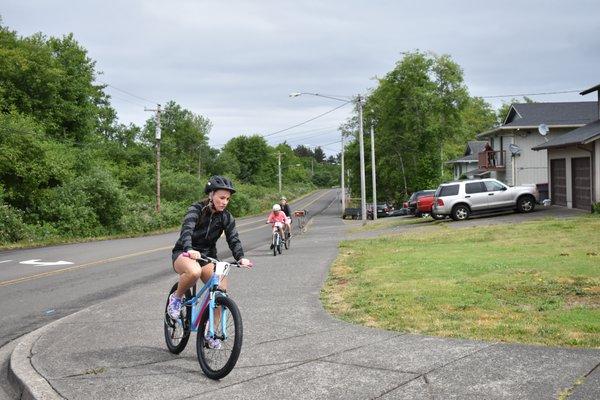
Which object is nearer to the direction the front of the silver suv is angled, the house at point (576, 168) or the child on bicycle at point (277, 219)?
the house

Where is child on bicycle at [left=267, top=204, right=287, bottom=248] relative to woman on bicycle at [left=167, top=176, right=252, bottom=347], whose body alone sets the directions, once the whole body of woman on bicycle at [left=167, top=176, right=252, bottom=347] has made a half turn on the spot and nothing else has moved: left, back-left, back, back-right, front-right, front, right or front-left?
front-right

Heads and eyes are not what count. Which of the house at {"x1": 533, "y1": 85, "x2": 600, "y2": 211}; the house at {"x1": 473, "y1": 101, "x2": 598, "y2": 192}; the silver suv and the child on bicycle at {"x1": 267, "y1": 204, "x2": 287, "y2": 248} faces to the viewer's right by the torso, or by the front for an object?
the silver suv

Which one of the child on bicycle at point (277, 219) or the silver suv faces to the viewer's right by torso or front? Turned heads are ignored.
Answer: the silver suv

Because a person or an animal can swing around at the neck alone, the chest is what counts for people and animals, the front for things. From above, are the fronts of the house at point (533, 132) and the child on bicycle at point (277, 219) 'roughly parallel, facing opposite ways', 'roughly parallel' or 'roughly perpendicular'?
roughly perpendicular

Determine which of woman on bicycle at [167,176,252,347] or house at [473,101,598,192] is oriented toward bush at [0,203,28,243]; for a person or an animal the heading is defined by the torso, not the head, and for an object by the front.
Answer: the house

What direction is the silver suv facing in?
to the viewer's right

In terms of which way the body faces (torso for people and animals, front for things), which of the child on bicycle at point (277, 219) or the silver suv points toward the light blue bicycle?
the child on bicycle

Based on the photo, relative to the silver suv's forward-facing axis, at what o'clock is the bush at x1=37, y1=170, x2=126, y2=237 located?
The bush is roughly at 6 o'clock from the silver suv.

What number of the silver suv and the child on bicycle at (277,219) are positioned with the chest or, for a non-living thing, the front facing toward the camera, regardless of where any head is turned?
1

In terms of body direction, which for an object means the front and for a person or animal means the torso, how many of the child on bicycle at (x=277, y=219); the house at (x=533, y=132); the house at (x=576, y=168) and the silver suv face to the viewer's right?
1

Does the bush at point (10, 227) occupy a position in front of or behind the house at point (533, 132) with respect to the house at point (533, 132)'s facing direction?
in front

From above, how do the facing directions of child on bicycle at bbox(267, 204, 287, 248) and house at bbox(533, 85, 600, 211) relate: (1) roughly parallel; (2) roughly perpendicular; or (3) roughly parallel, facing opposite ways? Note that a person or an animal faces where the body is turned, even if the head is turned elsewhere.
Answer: roughly perpendicular

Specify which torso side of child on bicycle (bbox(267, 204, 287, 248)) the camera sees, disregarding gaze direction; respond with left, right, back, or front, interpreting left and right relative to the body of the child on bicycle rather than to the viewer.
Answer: front

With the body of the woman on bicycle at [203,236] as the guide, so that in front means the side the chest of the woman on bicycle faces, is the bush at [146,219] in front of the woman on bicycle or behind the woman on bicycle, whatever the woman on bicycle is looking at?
behind

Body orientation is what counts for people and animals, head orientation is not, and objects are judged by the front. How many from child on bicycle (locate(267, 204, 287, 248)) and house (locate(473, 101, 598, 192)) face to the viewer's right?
0
